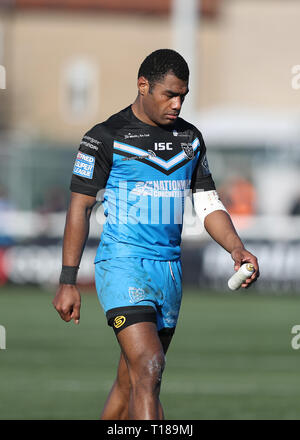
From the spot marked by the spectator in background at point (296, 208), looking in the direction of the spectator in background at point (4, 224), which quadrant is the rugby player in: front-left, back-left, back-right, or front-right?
front-left

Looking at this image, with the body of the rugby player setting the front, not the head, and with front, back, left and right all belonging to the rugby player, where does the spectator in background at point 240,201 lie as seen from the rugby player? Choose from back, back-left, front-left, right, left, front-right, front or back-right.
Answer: back-left

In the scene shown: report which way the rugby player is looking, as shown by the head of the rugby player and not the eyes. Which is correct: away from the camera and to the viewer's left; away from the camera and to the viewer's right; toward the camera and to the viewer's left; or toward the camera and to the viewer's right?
toward the camera and to the viewer's right

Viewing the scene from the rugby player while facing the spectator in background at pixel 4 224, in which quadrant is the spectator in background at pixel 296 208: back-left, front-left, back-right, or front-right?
front-right

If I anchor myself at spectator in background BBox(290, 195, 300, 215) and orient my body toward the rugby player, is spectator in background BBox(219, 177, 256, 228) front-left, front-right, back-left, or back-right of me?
front-right

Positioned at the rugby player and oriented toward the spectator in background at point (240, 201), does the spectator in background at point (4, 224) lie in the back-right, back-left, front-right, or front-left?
front-left

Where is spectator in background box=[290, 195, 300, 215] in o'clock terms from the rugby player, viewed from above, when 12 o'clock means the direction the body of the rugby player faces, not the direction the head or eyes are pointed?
The spectator in background is roughly at 8 o'clock from the rugby player.
